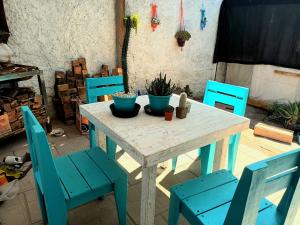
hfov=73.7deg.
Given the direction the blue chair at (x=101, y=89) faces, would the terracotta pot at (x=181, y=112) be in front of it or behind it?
in front

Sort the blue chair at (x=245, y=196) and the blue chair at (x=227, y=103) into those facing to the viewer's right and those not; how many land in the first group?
0

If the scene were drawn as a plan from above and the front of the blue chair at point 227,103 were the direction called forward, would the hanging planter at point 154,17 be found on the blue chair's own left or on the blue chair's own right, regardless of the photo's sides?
on the blue chair's own right

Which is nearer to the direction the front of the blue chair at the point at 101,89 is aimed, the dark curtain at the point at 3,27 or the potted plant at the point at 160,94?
the potted plant

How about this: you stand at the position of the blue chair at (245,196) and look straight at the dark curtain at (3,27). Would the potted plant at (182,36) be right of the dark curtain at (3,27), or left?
right

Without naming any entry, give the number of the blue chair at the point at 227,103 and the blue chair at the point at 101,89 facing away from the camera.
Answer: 0

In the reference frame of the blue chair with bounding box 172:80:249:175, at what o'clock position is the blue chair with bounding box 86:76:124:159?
the blue chair with bounding box 86:76:124:159 is roughly at 1 o'clock from the blue chair with bounding box 172:80:249:175.

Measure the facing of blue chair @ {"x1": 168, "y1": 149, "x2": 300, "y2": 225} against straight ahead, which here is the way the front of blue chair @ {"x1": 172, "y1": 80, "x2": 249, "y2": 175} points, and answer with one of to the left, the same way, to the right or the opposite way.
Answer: to the right

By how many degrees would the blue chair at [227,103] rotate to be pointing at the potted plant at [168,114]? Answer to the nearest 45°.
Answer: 0° — it already faces it

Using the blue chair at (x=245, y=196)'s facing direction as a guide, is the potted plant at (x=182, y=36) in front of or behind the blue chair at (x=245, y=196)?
in front

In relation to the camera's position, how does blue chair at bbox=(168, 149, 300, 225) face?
facing away from the viewer and to the left of the viewer
